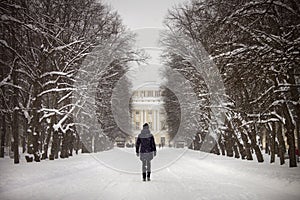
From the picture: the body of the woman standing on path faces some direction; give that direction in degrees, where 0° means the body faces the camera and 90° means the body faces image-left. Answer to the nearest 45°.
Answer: approximately 180°

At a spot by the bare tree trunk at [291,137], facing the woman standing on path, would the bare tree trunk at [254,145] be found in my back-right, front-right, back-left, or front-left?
back-right

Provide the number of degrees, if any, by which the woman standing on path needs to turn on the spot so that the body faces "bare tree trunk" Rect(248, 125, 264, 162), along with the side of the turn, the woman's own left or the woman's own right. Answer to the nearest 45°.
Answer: approximately 45° to the woman's own right

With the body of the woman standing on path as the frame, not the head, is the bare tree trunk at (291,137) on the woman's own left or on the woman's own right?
on the woman's own right
